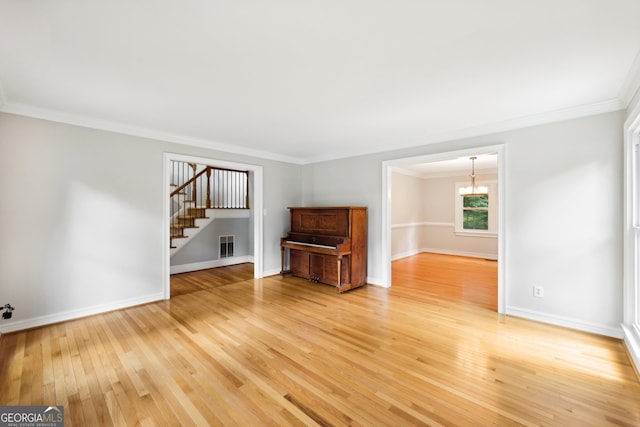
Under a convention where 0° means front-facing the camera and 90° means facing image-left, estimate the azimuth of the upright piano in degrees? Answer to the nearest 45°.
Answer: approximately 45°

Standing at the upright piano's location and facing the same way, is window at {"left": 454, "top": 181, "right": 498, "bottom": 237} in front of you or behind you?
behind

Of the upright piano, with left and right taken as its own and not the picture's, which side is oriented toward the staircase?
right

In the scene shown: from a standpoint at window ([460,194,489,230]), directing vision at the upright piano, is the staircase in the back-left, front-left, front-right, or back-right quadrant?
front-right

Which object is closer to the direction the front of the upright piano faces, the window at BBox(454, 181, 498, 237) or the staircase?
the staircase

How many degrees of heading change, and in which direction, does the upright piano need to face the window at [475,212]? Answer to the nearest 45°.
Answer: approximately 180°

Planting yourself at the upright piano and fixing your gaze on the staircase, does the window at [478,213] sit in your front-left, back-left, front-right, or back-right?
back-right
